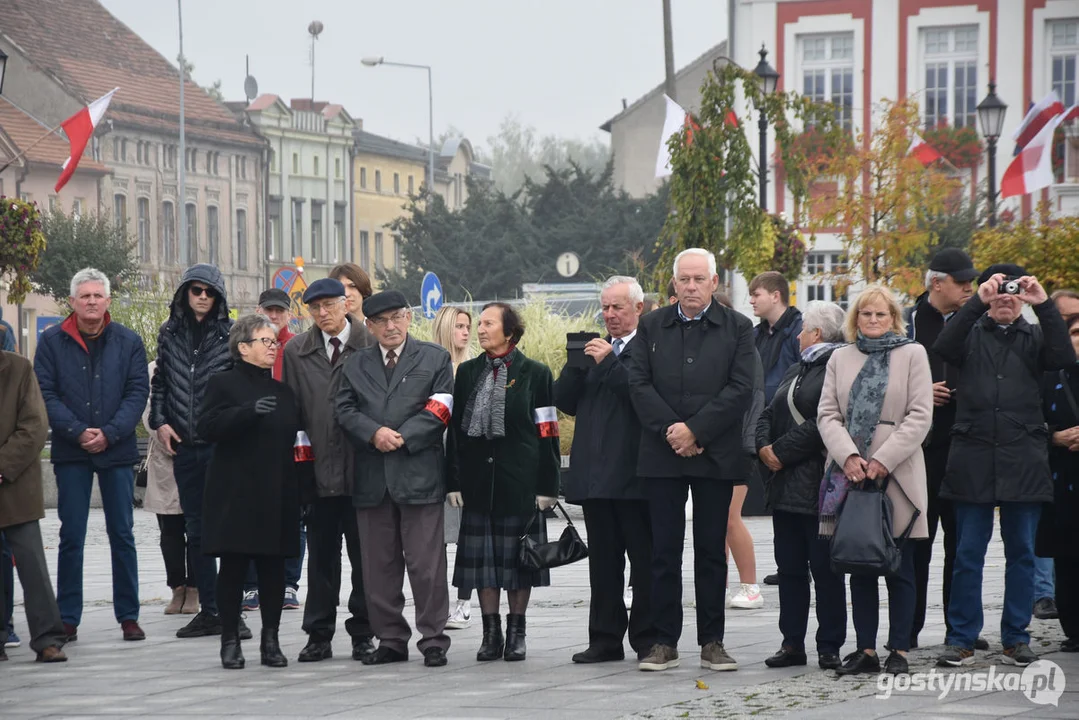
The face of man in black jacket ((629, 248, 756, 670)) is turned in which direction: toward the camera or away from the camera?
toward the camera

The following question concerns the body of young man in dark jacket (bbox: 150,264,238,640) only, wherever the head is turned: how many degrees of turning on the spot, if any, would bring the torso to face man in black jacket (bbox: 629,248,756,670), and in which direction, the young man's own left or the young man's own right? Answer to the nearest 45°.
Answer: approximately 45° to the young man's own left

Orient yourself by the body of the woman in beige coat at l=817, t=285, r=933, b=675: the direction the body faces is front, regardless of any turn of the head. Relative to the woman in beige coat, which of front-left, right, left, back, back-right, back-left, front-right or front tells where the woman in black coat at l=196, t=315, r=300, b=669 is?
right

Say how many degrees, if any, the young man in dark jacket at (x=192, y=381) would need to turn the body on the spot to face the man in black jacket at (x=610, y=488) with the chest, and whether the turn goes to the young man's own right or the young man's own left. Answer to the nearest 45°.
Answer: approximately 45° to the young man's own left

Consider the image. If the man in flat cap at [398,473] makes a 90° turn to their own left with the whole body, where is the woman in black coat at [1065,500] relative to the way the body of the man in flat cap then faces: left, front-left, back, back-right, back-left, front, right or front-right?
front

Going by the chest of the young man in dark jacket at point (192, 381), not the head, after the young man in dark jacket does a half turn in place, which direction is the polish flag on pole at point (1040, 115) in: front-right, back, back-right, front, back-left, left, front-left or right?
front-right

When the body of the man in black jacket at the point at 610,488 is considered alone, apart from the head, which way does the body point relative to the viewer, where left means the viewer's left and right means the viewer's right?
facing the viewer and to the left of the viewer

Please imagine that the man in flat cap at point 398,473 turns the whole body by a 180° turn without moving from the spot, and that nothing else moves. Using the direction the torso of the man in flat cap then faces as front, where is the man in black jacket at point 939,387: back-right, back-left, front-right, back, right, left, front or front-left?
right

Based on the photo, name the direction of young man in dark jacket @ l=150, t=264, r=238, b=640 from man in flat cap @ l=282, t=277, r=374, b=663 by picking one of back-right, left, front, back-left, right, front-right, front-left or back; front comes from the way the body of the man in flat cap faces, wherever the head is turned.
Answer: back-right

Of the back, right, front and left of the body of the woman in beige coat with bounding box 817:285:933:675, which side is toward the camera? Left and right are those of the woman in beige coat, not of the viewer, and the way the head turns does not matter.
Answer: front

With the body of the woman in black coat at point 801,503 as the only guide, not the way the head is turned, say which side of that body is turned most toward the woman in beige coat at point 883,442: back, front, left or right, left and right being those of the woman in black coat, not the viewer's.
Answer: left

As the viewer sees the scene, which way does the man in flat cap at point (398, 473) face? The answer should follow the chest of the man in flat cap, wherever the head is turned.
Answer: toward the camera

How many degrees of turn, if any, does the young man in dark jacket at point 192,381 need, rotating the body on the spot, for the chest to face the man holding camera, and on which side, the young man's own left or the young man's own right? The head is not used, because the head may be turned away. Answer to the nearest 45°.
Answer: approximately 45° to the young man's own left

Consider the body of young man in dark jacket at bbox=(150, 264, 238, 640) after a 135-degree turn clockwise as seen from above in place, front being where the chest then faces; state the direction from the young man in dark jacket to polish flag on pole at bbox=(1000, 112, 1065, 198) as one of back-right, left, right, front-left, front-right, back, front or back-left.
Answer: right

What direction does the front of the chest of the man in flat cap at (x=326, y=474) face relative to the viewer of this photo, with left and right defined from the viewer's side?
facing the viewer

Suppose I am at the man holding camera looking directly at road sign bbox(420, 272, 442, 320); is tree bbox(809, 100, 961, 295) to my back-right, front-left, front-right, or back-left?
front-right
